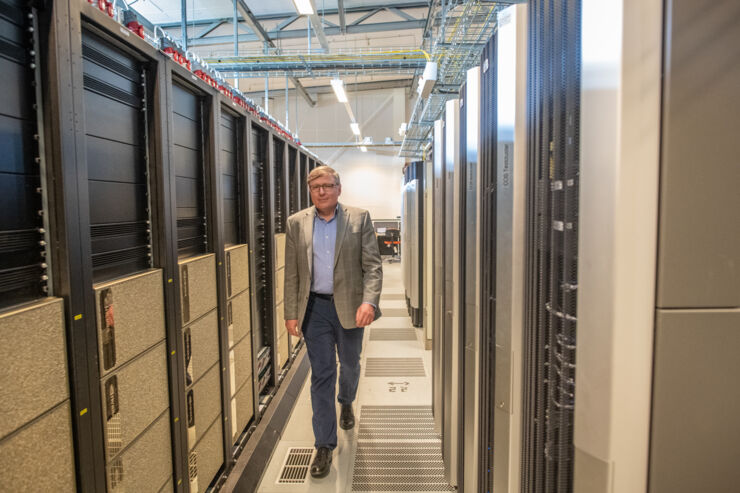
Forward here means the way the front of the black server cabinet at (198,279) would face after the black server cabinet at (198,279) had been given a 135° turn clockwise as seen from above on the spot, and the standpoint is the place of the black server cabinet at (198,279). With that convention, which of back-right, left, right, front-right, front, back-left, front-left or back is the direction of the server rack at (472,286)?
left

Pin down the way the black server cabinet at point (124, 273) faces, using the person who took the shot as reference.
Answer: facing the viewer and to the right of the viewer

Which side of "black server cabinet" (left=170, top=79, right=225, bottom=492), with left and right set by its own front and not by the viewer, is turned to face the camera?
right

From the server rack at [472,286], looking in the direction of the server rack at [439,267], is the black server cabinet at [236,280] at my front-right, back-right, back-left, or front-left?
front-left

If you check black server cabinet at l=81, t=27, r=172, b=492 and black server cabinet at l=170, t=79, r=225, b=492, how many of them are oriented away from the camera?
0

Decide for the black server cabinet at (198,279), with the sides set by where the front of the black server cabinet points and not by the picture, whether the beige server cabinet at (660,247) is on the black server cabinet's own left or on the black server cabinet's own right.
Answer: on the black server cabinet's own right

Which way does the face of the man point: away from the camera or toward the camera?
toward the camera

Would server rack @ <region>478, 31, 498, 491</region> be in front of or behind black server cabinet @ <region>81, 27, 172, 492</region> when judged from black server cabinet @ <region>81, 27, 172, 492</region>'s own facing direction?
in front
